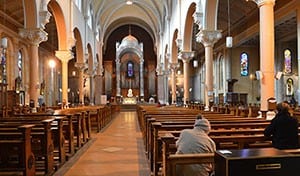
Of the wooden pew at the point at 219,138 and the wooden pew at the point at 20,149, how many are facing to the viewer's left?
0

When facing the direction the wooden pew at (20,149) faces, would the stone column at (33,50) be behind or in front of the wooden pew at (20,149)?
in front

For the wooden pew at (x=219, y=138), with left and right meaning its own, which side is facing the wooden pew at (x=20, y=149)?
left

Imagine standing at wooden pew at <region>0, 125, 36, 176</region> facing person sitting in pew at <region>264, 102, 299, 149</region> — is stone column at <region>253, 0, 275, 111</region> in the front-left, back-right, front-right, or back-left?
front-left

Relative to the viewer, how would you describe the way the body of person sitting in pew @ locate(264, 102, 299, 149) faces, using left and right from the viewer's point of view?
facing away from the viewer and to the left of the viewer

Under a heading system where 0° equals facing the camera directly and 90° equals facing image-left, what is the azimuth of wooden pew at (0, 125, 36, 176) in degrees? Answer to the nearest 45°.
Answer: approximately 225°

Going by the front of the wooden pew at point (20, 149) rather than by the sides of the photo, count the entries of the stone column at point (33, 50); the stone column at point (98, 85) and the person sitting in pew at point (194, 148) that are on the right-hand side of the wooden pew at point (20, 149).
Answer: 1

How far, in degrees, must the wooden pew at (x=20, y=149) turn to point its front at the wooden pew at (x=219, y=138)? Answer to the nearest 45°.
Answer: approximately 45° to its right

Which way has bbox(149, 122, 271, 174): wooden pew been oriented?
away from the camera

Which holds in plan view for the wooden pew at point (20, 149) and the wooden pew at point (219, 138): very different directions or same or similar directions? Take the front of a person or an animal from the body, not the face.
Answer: same or similar directions

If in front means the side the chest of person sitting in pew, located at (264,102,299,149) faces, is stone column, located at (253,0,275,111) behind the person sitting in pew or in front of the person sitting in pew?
in front

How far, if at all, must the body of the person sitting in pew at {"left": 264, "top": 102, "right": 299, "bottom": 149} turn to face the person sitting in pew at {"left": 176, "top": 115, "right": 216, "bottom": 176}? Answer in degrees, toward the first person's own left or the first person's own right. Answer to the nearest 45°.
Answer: approximately 90° to the first person's own left

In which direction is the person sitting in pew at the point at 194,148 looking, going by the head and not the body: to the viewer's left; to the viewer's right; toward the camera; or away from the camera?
away from the camera

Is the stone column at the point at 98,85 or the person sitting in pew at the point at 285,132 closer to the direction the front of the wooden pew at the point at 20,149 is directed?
the stone column
